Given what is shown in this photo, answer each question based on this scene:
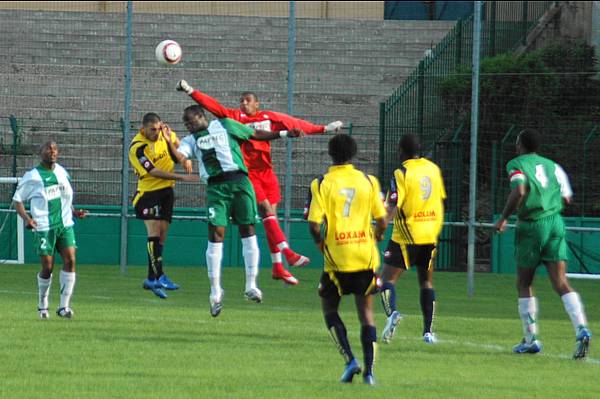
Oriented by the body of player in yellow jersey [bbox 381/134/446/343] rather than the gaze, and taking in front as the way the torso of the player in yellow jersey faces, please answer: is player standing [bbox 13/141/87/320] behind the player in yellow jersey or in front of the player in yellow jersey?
in front

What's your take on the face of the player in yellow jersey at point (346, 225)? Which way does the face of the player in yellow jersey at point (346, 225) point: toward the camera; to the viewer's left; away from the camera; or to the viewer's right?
away from the camera

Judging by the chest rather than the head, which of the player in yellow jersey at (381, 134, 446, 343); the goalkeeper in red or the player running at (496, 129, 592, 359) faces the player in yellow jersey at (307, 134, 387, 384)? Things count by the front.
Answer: the goalkeeper in red

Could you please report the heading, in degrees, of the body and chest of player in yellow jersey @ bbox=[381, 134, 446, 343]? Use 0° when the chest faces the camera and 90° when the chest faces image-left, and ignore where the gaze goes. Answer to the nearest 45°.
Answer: approximately 135°

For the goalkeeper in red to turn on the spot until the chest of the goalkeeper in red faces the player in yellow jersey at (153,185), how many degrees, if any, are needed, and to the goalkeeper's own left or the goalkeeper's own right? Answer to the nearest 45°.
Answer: approximately 135° to the goalkeeper's own right

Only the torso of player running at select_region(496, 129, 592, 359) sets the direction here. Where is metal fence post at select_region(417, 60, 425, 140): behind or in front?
in front

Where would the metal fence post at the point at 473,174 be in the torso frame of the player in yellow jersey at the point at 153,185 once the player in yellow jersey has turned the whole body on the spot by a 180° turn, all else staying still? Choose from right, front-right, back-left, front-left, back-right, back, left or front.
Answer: back-right

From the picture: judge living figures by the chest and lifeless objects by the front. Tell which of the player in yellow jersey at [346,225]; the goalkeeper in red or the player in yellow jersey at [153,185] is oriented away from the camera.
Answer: the player in yellow jersey at [346,225]

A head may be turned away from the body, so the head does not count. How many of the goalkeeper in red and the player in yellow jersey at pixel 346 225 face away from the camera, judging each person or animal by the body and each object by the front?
1

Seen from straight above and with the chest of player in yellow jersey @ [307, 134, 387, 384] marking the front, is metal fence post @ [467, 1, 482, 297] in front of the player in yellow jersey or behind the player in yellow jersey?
in front

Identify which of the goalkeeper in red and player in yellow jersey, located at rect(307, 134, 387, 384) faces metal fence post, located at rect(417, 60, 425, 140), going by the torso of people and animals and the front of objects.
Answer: the player in yellow jersey

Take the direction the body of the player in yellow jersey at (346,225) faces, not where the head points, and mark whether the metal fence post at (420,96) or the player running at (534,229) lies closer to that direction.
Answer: the metal fence post

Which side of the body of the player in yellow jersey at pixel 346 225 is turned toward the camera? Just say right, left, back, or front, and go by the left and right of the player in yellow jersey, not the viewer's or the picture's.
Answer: back

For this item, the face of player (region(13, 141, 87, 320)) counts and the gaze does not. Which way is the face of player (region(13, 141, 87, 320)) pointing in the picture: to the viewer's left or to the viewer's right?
to the viewer's right

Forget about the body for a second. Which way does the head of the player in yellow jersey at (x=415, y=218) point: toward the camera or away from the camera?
away from the camera

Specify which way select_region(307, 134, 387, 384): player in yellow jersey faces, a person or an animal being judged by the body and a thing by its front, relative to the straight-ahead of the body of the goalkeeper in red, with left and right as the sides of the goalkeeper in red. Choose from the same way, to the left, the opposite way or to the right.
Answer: the opposite way
